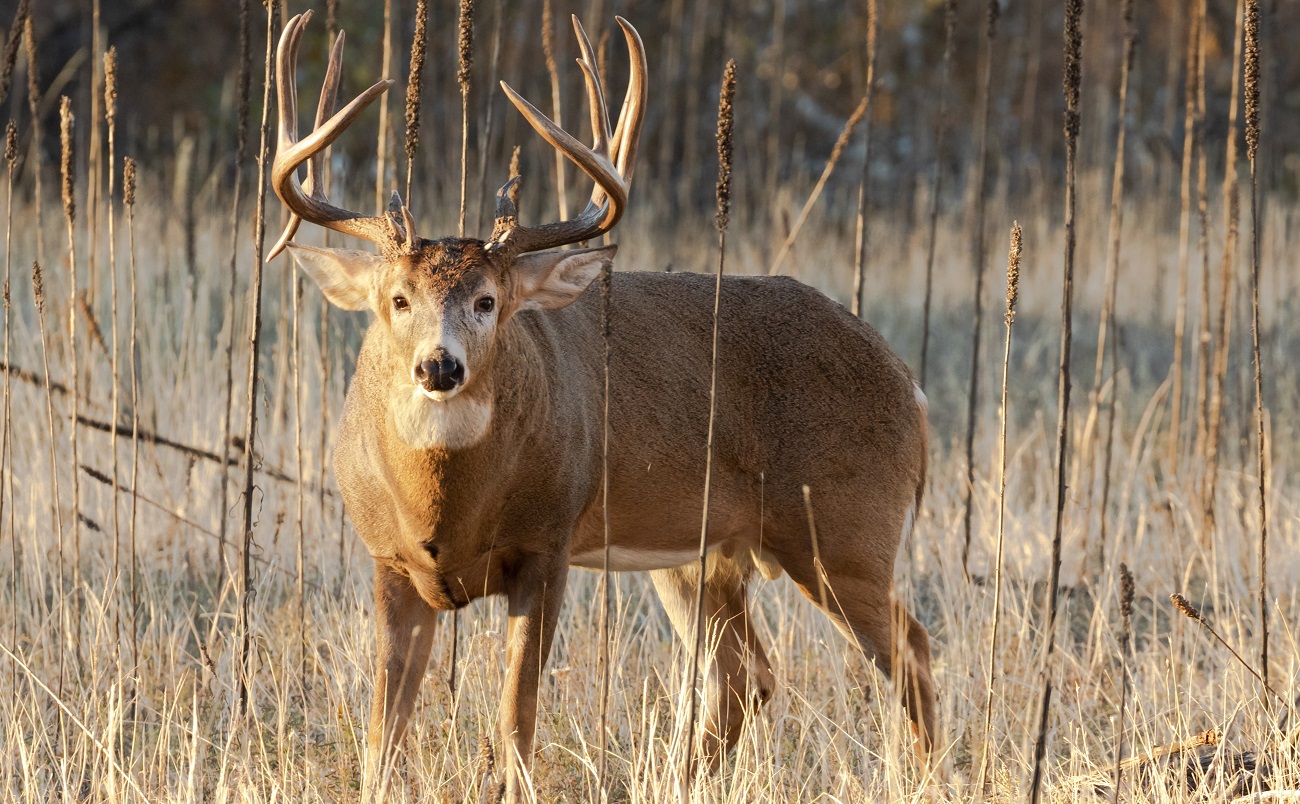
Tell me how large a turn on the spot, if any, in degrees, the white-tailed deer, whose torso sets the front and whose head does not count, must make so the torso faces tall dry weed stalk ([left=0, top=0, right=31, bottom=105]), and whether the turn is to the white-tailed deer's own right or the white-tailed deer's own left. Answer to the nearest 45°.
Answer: approximately 45° to the white-tailed deer's own right

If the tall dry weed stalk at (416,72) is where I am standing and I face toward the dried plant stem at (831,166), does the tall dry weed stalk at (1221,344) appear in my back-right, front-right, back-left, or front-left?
front-right

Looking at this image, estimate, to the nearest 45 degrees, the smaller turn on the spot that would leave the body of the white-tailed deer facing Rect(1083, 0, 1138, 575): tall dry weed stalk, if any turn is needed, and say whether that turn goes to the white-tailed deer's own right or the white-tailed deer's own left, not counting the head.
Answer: approximately 180°

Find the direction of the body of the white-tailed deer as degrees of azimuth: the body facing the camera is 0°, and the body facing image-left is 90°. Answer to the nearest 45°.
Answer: approximately 45°

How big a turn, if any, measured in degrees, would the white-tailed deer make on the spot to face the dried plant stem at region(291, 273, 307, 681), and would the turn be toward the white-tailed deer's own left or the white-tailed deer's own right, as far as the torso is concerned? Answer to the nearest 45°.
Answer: approximately 90° to the white-tailed deer's own right

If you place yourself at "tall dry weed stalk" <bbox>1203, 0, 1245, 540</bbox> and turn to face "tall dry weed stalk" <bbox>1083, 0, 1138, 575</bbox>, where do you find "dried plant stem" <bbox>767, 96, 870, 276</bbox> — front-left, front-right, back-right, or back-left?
front-right

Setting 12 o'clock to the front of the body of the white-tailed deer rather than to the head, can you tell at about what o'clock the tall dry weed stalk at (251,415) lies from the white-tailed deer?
The tall dry weed stalk is roughly at 2 o'clock from the white-tailed deer.

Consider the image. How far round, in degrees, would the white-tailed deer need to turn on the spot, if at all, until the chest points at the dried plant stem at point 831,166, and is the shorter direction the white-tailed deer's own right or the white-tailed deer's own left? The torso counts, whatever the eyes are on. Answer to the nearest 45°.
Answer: approximately 180°

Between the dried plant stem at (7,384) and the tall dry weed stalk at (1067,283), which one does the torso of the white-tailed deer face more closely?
the dried plant stem
